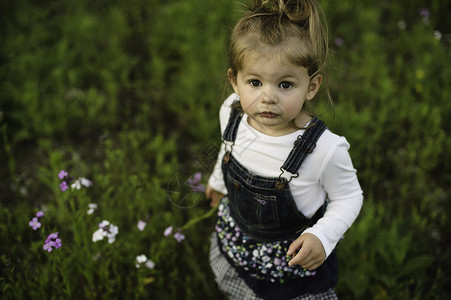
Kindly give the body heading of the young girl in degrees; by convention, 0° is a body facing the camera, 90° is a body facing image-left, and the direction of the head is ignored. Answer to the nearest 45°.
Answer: approximately 45°

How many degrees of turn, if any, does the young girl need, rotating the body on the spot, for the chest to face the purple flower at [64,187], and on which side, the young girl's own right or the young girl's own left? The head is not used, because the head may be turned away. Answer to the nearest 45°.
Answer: approximately 45° to the young girl's own right

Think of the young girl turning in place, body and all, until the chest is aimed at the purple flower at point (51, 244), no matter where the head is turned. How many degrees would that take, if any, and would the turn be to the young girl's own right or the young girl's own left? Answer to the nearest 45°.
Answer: approximately 45° to the young girl's own right

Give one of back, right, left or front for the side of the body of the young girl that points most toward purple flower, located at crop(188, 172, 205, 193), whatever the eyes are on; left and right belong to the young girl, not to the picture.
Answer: right
